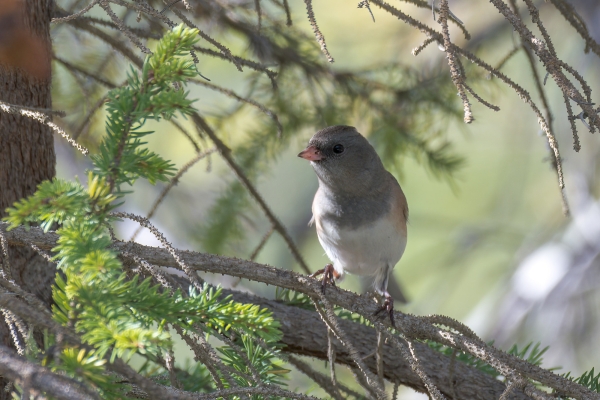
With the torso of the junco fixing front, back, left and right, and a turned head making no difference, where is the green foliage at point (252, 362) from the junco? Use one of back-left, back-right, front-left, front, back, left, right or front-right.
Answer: front-right

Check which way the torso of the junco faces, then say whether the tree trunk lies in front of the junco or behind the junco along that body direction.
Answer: in front

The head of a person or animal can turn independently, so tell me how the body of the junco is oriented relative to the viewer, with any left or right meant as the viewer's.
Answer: facing the viewer and to the left of the viewer

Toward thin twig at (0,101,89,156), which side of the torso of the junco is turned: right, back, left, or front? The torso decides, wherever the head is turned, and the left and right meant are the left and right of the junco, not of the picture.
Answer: right
